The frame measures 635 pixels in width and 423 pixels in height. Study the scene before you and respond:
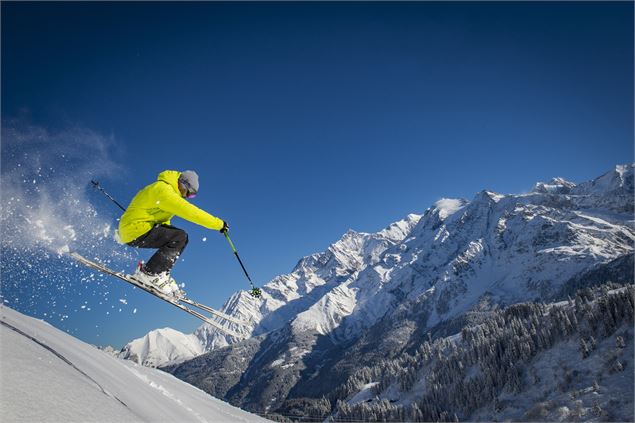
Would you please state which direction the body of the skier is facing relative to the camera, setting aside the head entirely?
to the viewer's right
